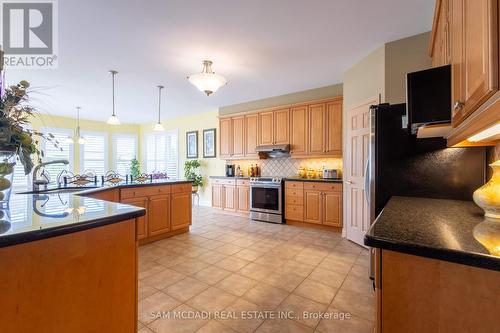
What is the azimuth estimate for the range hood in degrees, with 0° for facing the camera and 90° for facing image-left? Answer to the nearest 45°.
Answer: approximately 45°

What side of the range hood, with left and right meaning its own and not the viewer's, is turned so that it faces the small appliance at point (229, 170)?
right

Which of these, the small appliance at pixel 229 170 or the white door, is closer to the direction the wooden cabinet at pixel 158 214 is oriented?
the white door

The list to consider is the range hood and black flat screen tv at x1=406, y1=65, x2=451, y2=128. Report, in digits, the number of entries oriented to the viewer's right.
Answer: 0

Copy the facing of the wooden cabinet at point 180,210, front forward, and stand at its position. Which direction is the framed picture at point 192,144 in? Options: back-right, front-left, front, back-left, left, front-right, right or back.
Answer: back-left

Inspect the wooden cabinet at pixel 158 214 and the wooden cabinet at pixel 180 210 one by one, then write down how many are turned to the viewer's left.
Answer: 0

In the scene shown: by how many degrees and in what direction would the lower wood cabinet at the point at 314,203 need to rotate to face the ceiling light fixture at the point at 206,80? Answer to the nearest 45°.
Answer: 0° — it already faces it

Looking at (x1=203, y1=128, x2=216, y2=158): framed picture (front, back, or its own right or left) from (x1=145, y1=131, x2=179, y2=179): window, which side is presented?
right

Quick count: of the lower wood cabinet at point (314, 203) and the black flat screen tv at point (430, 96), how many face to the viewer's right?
0

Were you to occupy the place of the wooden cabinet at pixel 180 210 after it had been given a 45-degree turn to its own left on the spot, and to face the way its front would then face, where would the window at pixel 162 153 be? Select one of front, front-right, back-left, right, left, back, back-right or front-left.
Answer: left
